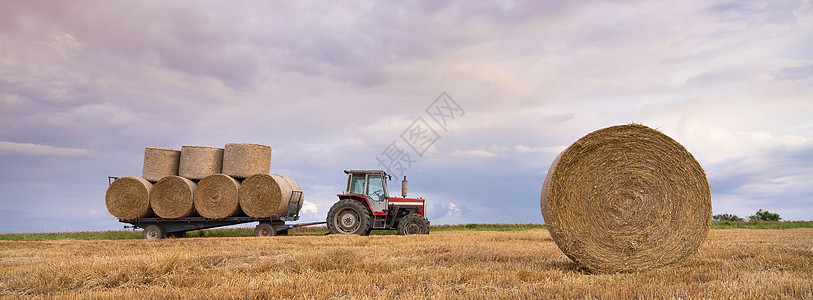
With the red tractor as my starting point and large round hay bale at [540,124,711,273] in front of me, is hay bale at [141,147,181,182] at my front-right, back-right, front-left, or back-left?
back-right

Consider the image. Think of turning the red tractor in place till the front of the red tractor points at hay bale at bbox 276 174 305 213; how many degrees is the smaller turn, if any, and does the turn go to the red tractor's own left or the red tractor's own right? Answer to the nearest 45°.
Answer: approximately 135° to the red tractor's own left

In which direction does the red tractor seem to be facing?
to the viewer's right

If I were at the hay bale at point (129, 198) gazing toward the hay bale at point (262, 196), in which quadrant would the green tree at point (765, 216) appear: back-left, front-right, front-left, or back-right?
front-left

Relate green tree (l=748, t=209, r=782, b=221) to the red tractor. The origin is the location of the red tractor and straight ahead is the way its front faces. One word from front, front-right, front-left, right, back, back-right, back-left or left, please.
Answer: front-left

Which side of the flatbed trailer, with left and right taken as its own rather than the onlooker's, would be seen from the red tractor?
front

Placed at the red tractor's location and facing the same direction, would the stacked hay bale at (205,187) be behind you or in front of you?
behind

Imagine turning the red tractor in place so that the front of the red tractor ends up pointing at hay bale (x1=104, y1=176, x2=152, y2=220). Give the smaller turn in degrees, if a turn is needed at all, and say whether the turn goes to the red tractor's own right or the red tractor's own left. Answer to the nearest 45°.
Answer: approximately 180°

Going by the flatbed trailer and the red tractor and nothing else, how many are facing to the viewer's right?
2

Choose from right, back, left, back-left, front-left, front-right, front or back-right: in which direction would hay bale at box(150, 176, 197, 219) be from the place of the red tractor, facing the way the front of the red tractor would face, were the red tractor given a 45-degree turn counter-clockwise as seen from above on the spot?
back-left

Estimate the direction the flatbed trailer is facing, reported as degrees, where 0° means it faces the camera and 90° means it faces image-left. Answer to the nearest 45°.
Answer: approximately 270°

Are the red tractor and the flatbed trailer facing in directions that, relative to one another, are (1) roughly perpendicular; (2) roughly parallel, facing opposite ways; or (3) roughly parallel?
roughly parallel
